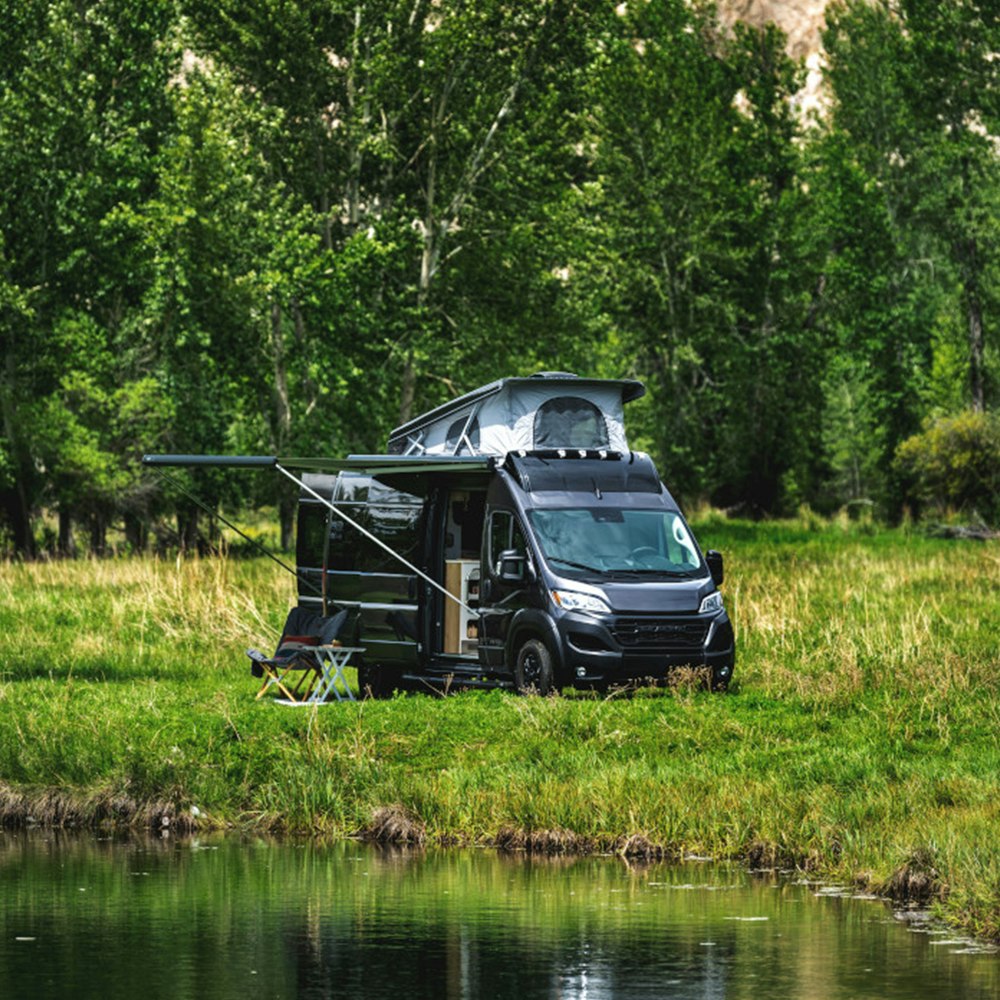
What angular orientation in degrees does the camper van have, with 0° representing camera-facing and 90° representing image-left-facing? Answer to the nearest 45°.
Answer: approximately 315°

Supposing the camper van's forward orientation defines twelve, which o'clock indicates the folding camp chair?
The folding camp chair is roughly at 4 o'clock from the camper van.
